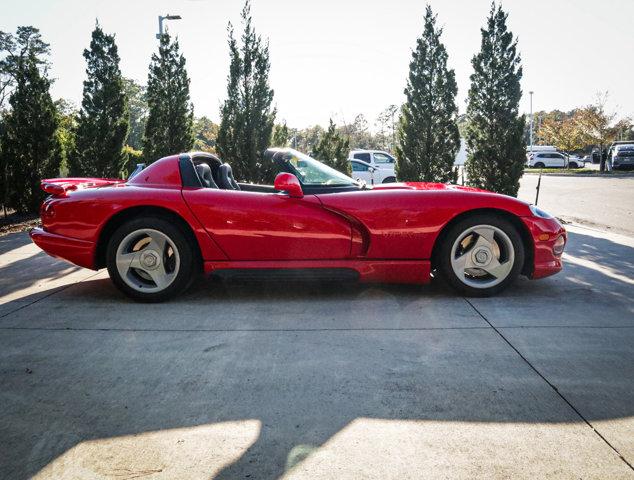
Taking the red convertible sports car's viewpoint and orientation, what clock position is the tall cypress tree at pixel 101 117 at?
The tall cypress tree is roughly at 8 o'clock from the red convertible sports car.

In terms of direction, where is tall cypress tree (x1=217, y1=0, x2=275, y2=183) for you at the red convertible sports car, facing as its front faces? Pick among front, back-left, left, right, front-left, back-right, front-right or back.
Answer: left

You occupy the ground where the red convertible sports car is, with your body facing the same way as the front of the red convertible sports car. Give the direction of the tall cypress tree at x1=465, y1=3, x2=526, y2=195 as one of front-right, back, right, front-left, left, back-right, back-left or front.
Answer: front-left

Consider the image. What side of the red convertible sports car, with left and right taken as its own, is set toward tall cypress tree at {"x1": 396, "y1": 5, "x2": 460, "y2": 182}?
left

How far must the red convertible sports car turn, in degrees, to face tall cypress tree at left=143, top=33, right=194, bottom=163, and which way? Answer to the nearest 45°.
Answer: approximately 90° to its left

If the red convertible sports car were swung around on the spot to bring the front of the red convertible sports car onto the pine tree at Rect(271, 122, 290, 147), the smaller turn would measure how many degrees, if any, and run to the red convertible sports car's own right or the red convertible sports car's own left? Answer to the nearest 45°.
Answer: approximately 90° to the red convertible sports car's own left

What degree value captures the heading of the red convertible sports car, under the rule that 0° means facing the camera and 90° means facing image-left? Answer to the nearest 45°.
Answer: approximately 270°
